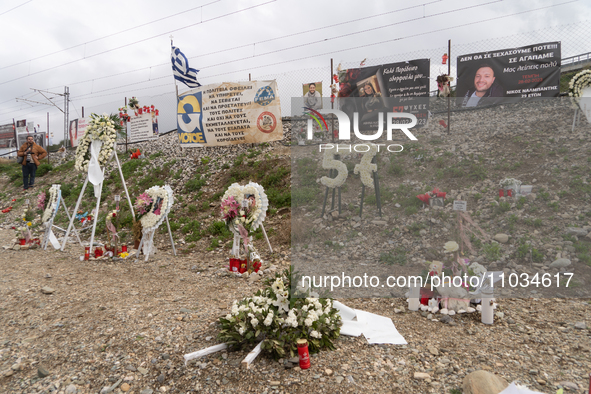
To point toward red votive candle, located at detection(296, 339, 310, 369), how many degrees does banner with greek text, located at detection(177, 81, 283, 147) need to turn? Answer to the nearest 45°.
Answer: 0° — it already faces it

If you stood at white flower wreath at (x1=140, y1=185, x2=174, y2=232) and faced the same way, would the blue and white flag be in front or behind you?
behind

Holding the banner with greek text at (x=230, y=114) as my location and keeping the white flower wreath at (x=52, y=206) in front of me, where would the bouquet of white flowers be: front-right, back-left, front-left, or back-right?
front-left

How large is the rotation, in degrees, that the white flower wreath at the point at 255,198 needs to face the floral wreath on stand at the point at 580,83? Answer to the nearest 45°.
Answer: approximately 135° to its left

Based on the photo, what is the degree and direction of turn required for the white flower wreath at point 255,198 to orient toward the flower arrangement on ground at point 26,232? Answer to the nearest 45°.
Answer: approximately 90° to its right

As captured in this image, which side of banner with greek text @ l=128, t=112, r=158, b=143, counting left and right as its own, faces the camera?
front

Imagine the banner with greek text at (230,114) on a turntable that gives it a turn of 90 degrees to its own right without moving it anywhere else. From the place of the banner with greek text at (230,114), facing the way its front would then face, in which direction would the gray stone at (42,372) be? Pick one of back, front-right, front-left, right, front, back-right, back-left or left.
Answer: left

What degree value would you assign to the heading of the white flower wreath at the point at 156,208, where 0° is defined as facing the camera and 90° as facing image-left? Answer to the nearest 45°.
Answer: approximately 45°

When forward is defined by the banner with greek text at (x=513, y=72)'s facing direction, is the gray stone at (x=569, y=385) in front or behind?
in front

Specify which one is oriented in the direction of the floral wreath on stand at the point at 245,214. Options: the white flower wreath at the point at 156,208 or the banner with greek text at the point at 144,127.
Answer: the banner with greek text

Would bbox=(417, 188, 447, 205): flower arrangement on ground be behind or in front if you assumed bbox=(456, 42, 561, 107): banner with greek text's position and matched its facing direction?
in front

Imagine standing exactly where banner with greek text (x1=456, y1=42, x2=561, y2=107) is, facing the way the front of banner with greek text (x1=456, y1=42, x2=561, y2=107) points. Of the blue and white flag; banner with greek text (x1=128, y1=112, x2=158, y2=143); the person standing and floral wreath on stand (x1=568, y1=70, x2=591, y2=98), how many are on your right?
3

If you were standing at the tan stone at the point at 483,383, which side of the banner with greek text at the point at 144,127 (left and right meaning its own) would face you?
front

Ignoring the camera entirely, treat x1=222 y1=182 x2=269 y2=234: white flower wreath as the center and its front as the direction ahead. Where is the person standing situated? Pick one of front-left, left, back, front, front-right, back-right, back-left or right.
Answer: right

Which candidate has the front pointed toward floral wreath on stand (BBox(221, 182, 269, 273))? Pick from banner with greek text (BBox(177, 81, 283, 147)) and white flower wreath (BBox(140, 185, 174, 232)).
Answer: the banner with greek text

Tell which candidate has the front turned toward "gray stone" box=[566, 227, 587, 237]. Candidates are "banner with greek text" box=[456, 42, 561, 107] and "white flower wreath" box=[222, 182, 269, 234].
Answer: the banner with greek text

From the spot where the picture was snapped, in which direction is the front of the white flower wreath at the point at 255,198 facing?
facing the viewer and to the left of the viewer
